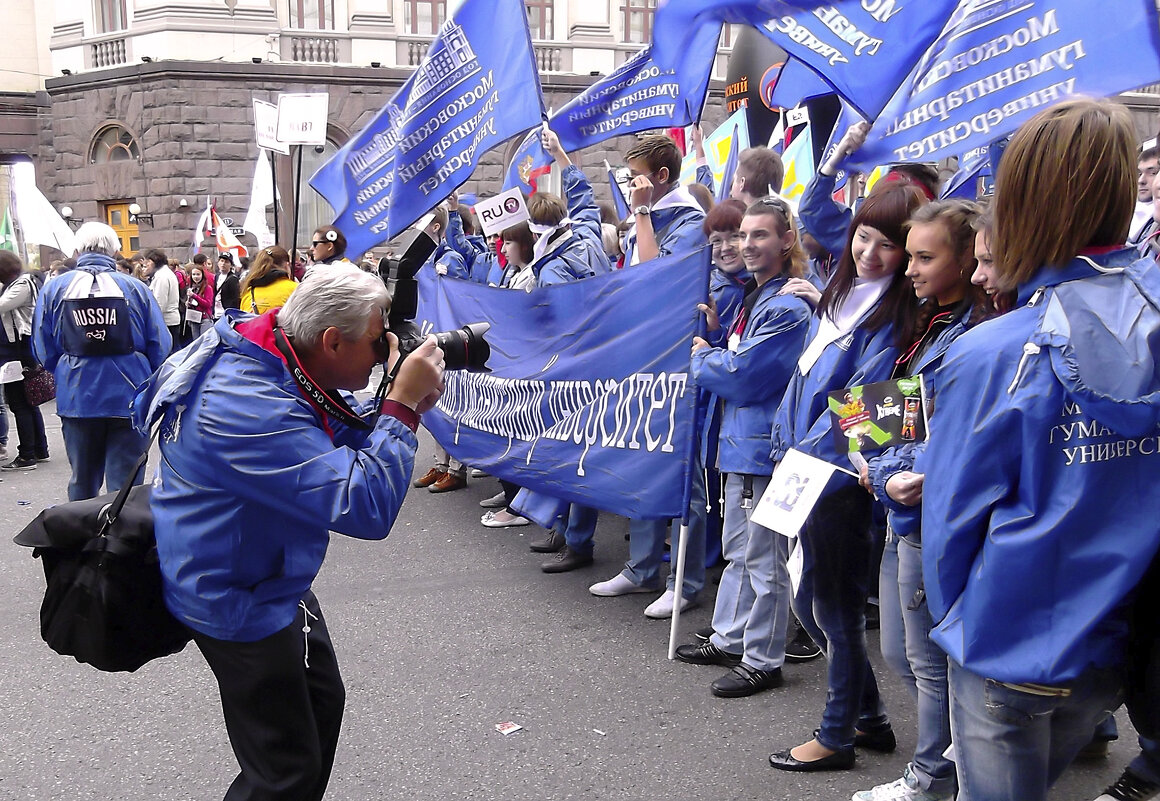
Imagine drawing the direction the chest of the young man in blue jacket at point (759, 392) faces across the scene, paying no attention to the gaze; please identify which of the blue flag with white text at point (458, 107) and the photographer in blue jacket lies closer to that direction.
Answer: the photographer in blue jacket

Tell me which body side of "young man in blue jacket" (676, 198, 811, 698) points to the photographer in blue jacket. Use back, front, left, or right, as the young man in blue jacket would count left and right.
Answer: front

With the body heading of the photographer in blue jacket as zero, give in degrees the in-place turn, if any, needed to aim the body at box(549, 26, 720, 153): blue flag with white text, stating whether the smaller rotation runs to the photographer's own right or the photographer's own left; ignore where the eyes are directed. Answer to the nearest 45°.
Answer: approximately 45° to the photographer's own left

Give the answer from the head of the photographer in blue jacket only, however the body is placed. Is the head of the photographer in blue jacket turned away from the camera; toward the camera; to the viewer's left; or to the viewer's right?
to the viewer's right

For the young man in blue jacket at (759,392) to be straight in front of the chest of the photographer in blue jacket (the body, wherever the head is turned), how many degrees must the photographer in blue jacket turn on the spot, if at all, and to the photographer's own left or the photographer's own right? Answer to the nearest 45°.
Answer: approximately 45° to the photographer's own left

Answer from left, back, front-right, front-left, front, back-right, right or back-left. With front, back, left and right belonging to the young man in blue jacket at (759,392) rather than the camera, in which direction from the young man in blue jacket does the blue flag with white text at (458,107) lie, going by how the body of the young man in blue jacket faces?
right

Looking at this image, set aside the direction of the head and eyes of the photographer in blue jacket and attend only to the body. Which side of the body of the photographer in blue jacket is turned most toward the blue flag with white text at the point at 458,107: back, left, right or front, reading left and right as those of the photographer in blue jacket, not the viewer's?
left

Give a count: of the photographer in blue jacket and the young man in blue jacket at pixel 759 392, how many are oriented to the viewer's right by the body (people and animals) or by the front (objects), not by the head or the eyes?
1

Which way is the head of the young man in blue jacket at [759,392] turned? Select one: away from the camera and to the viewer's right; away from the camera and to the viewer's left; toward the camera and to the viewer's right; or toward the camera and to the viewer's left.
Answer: toward the camera and to the viewer's left

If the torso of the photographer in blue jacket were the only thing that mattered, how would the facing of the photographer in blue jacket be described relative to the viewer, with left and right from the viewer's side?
facing to the right of the viewer

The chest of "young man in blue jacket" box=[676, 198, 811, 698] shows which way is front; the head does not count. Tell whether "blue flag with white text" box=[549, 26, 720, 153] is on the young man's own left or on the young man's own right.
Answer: on the young man's own right

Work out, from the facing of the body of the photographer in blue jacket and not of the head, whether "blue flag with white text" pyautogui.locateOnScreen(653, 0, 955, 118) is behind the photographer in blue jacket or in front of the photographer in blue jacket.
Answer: in front

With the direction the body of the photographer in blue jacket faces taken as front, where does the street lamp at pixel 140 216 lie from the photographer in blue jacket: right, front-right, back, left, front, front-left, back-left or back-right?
left

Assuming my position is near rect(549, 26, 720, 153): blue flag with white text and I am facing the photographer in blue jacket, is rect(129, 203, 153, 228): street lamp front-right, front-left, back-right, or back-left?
back-right

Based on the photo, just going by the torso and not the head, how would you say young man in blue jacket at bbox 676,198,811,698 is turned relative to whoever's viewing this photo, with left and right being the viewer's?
facing the viewer and to the left of the viewer
